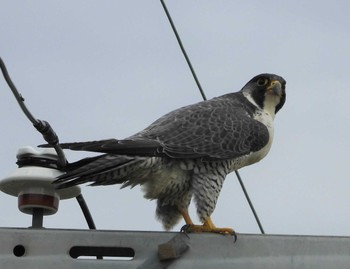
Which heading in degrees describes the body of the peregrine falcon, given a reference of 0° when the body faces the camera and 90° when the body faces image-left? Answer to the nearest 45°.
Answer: approximately 270°

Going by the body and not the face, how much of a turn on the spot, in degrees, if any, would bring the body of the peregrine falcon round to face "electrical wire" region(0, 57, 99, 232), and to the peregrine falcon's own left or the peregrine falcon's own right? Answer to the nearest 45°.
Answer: approximately 135° to the peregrine falcon's own right
